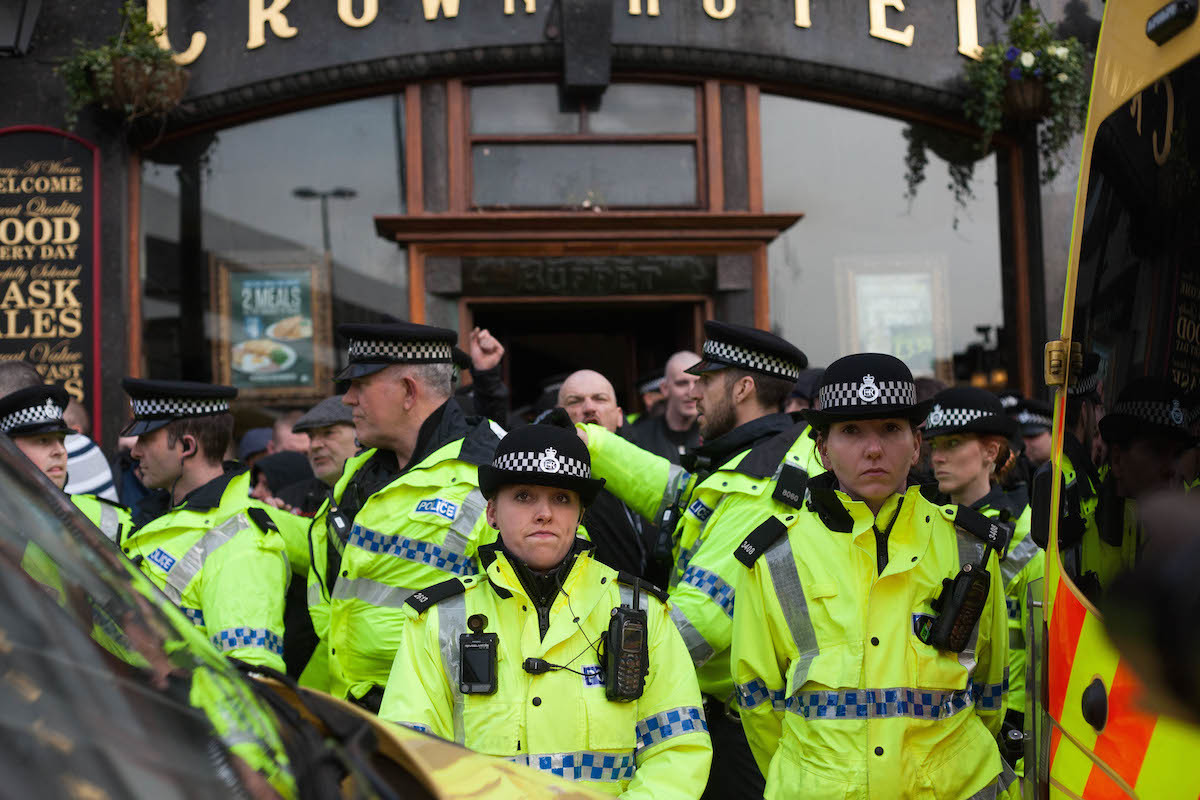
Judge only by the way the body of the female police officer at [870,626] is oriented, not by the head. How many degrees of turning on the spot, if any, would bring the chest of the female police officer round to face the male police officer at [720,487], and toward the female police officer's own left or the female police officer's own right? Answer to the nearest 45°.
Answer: approximately 135° to the female police officer's own right

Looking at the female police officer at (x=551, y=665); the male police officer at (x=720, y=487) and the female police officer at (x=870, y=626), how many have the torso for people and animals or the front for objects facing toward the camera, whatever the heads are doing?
2

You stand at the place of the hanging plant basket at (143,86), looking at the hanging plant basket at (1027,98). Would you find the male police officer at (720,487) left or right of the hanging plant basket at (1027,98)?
right

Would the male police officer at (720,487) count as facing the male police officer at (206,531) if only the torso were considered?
yes

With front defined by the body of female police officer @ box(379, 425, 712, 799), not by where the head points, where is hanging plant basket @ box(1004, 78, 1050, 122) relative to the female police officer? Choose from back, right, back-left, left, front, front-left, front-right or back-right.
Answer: back-left

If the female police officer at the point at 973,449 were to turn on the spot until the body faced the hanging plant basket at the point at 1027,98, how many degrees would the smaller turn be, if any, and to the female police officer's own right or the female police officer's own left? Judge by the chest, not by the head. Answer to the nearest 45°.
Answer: approximately 135° to the female police officer's own right

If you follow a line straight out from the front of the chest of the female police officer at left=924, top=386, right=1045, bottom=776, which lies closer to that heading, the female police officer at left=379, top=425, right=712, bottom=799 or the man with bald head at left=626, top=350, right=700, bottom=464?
the female police officer

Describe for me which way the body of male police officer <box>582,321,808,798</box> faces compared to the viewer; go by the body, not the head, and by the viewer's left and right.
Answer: facing to the left of the viewer

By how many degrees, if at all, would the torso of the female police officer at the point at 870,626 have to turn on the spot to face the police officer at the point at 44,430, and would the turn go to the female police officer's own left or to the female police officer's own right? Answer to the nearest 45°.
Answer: approximately 90° to the female police officer's own right

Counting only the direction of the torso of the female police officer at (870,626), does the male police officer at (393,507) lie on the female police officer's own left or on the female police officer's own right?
on the female police officer's own right
